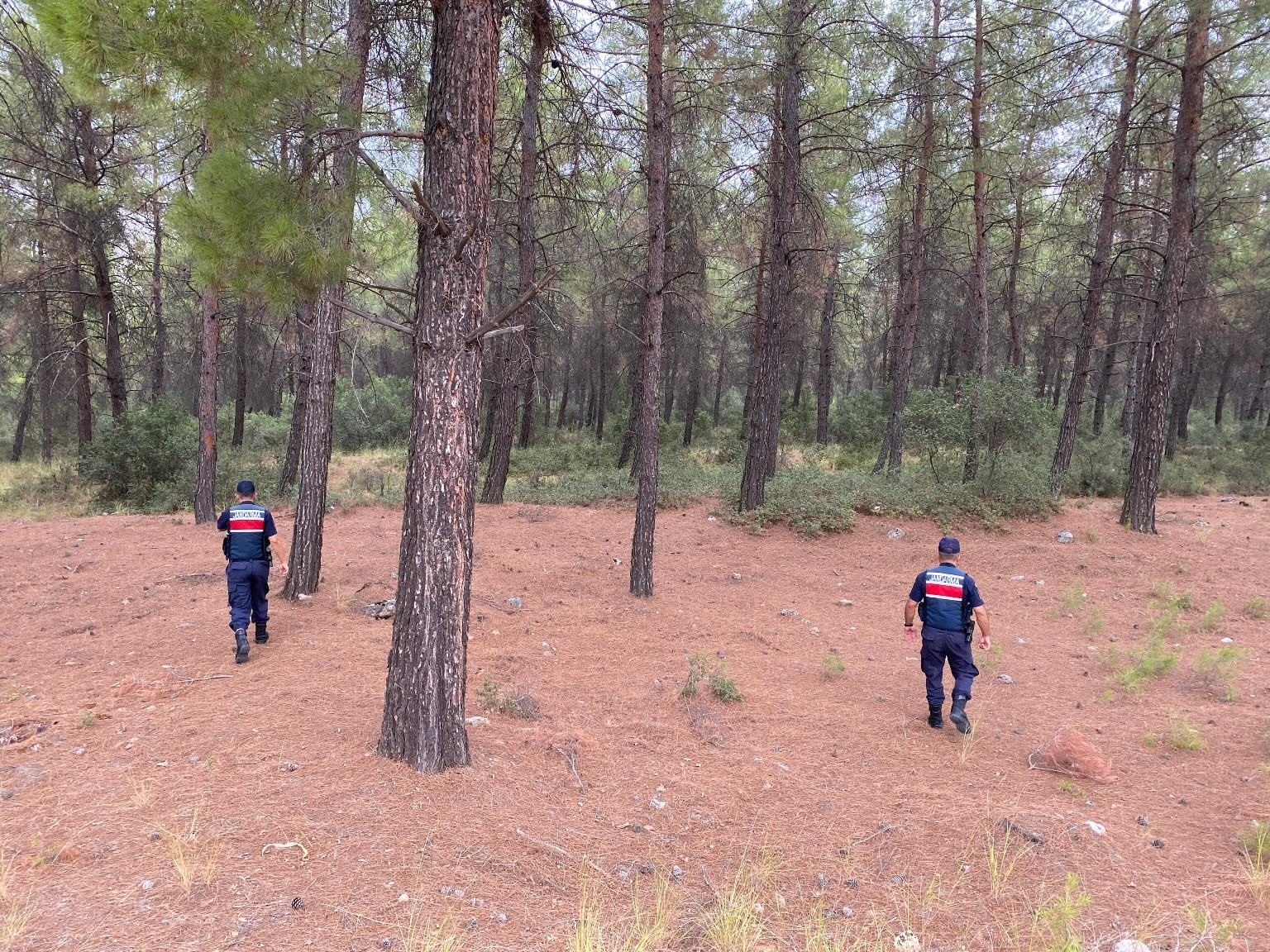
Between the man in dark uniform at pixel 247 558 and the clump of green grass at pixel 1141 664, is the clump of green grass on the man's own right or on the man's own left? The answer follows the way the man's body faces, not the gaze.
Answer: on the man's own right

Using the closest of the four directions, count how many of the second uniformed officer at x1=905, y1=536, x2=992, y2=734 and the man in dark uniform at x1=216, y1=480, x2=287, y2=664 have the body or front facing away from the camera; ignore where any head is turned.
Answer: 2

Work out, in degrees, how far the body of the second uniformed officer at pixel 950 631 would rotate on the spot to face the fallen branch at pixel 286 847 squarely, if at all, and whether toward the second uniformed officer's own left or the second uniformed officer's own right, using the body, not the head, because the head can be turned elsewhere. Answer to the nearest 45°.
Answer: approximately 135° to the second uniformed officer's own left

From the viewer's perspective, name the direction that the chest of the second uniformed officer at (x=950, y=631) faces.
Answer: away from the camera

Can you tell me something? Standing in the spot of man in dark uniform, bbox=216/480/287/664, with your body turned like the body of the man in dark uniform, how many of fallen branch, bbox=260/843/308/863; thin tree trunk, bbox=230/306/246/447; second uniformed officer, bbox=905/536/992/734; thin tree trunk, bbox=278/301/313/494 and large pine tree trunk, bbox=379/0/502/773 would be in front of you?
2

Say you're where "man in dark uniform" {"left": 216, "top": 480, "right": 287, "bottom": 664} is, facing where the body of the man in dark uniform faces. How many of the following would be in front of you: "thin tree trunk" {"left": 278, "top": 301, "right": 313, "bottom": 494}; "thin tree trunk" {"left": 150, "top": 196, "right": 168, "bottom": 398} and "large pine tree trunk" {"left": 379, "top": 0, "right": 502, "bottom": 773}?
2

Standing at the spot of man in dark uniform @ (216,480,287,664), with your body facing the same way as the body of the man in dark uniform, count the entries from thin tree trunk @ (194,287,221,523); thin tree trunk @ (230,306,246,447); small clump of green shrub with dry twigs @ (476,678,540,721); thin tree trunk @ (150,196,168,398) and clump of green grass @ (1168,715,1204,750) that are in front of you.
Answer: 3

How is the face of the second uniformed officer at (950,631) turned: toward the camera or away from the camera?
away from the camera

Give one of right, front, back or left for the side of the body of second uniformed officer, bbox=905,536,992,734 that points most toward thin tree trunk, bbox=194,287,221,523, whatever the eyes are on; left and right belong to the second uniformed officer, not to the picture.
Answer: left

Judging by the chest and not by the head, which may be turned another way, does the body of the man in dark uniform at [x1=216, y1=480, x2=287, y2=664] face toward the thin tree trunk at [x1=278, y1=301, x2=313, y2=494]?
yes

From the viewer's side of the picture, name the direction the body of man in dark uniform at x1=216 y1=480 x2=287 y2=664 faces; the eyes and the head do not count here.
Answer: away from the camera

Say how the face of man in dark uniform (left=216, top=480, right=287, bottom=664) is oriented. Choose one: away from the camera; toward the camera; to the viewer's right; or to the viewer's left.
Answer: away from the camera

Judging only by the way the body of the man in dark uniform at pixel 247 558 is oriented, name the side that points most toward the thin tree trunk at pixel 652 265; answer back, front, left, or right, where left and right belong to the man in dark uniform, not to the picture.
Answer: right
